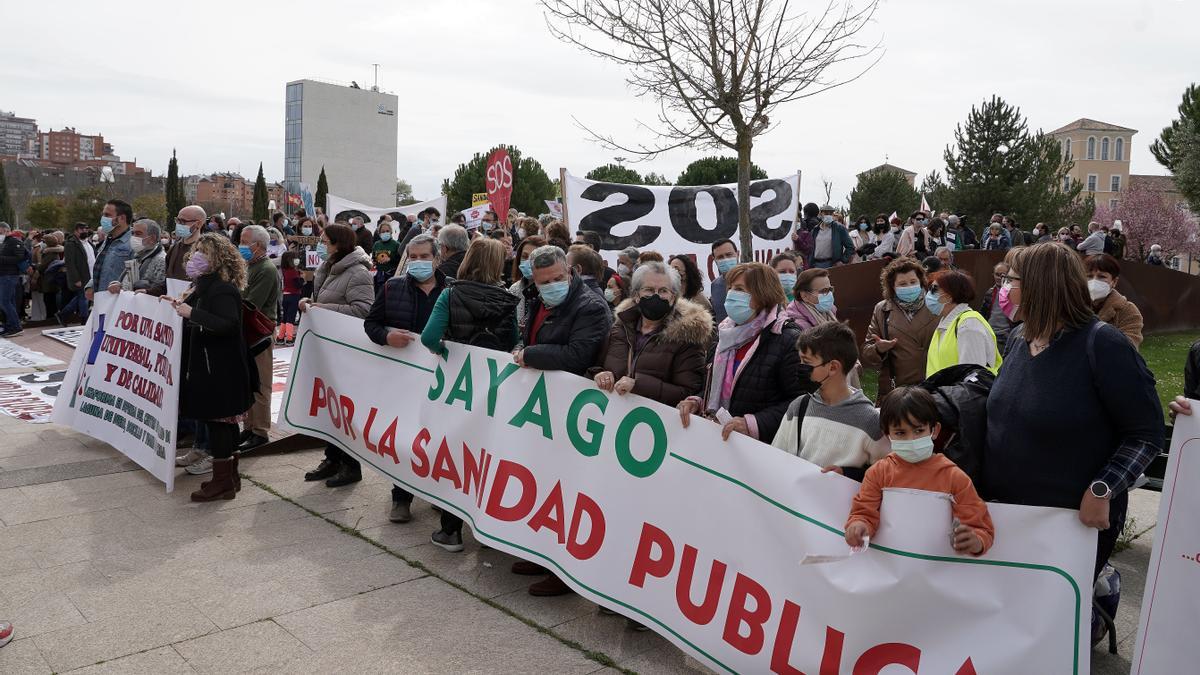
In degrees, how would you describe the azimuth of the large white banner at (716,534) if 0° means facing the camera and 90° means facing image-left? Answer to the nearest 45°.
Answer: approximately 45°

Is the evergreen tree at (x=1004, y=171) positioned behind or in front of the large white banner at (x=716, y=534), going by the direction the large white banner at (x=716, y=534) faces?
behind

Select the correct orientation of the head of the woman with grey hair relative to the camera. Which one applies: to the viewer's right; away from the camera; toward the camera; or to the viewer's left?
toward the camera

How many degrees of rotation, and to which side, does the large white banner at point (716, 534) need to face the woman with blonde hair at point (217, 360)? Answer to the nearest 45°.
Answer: approximately 90° to its right

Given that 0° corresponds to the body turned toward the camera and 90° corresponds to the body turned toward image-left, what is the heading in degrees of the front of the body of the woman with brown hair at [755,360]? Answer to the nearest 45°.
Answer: approximately 45°

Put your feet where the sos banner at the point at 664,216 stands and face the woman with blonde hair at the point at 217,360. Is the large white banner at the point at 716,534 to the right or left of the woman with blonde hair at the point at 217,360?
left

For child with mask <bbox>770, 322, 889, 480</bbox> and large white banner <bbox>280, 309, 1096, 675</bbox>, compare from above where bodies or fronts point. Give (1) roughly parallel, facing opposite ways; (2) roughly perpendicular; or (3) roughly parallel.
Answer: roughly parallel

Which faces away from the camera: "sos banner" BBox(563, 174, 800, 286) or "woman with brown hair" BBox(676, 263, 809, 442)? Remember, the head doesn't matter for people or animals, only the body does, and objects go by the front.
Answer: the sos banner

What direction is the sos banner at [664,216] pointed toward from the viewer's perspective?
away from the camera

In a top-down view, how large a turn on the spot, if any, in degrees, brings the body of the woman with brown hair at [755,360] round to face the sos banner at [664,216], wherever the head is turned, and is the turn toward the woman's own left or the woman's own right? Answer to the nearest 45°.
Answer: approximately 135° to the woman's own right

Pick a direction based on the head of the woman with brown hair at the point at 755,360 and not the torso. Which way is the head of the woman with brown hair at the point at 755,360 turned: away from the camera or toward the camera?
toward the camera

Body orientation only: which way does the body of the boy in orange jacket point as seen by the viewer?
toward the camera
